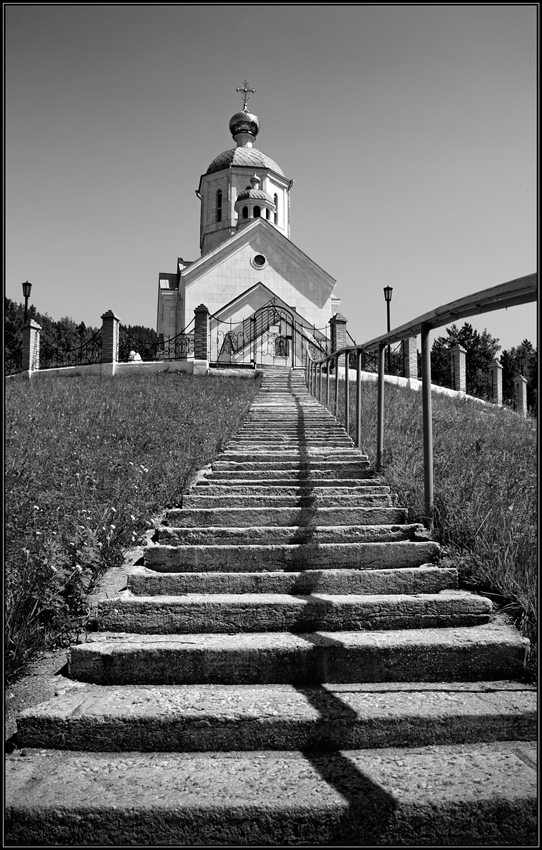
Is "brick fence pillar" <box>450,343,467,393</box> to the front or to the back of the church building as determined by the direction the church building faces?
to the front

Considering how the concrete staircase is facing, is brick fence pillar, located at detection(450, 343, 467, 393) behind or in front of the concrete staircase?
behind

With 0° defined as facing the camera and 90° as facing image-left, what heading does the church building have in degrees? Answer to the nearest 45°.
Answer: approximately 0°

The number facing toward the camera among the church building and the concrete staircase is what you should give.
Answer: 2

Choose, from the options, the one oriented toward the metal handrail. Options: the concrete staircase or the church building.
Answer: the church building

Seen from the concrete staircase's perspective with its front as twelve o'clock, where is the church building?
The church building is roughly at 6 o'clock from the concrete staircase.

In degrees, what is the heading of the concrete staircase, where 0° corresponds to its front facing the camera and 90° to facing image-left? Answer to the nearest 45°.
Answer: approximately 0°
